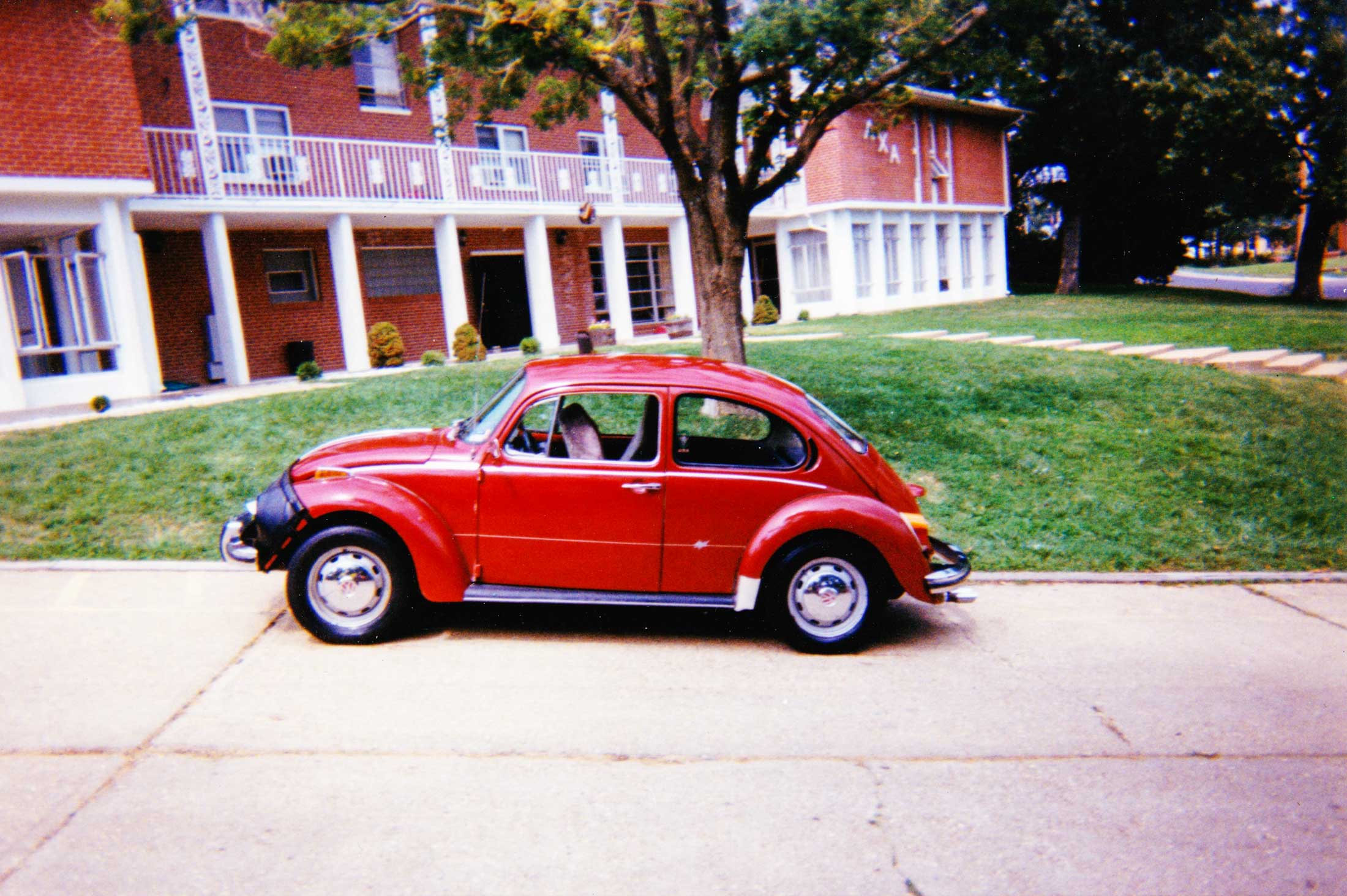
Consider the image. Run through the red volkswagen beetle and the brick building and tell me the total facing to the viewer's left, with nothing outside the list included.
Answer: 1

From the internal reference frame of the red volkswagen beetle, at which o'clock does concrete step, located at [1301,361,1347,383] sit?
The concrete step is roughly at 5 o'clock from the red volkswagen beetle.

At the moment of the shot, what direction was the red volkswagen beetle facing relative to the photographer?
facing to the left of the viewer

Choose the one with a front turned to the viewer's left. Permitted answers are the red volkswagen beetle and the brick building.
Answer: the red volkswagen beetle

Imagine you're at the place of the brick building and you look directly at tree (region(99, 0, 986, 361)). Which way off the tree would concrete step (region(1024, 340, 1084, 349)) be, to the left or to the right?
left

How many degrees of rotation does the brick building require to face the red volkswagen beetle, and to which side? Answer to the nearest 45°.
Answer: approximately 45° to its right
